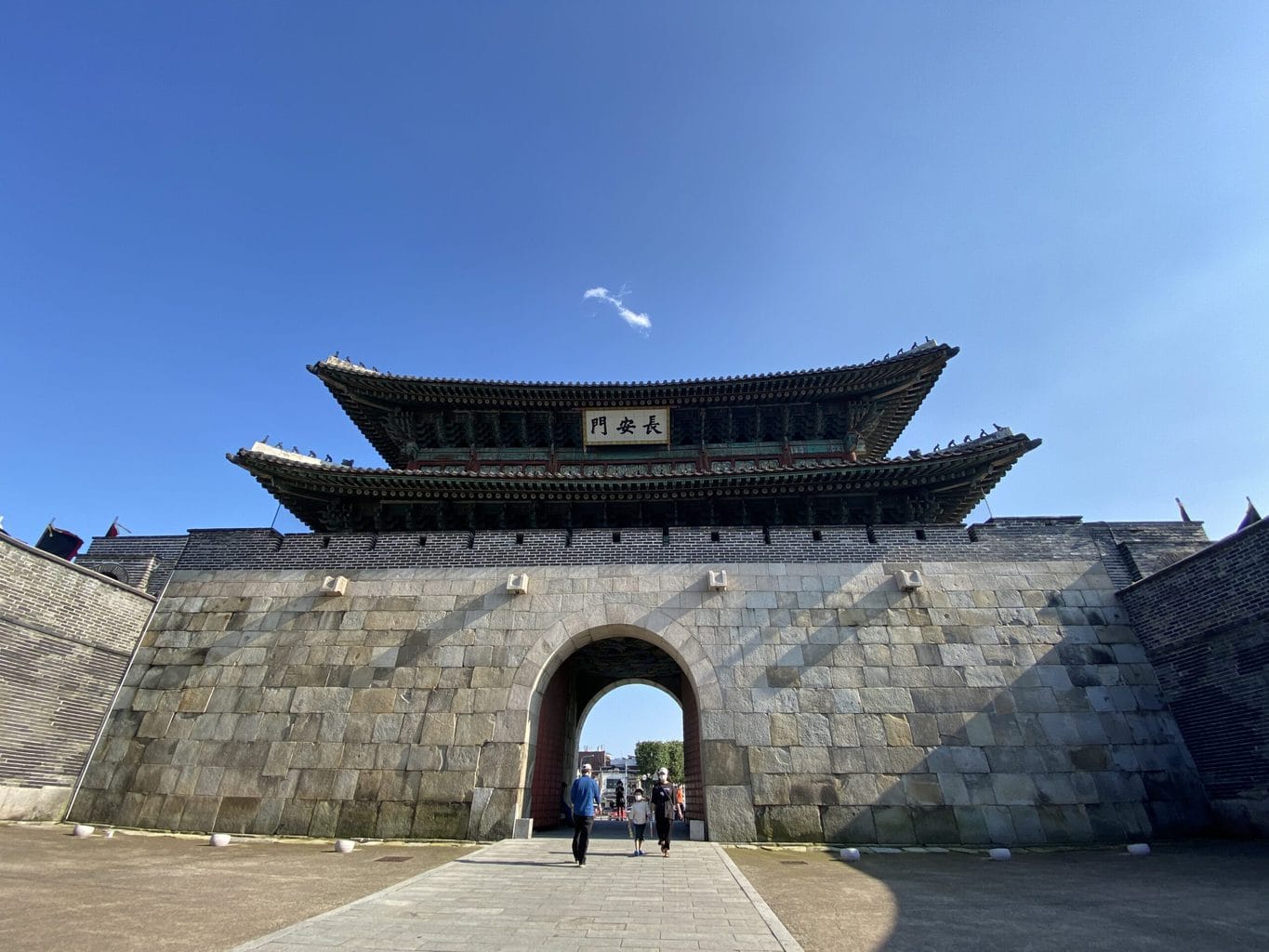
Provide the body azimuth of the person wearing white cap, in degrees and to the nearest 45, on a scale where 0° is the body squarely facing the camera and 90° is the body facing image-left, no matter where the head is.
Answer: approximately 0°

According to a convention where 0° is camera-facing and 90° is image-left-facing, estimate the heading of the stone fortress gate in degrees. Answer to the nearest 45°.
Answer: approximately 0°

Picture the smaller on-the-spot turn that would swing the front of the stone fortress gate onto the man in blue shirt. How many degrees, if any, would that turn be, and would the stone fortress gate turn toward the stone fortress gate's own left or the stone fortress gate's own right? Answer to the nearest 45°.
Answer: approximately 45° to the stone fortress gate's own right
